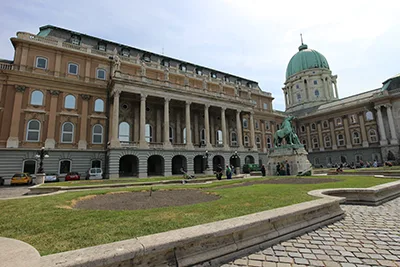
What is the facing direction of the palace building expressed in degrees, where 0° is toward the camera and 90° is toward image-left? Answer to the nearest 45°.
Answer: approximately 315°

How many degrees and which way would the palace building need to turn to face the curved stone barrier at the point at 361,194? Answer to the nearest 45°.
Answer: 0° — it already faces it

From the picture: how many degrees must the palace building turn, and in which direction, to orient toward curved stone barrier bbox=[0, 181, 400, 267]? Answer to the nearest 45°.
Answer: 0° — it already faces it
